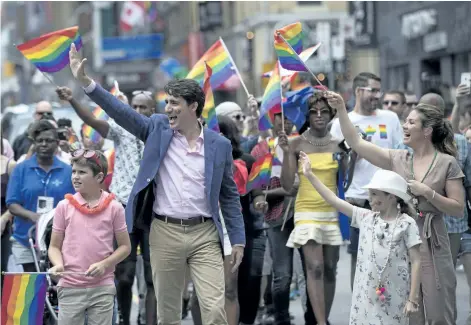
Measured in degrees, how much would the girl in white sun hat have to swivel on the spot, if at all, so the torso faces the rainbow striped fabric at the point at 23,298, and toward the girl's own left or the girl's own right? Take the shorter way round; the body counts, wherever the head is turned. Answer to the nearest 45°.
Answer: approximately 45° to the girl's own right

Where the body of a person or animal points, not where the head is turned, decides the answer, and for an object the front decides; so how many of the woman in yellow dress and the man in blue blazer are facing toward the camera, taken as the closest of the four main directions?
2

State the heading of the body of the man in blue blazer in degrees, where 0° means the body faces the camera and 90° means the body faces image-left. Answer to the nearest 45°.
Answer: approximately 0°

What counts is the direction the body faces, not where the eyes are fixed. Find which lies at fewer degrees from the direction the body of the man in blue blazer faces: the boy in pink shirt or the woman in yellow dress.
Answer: the boy in pink shirt

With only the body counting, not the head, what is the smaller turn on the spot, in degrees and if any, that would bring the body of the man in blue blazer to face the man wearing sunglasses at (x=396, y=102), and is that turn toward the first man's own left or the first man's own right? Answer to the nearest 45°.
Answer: approximately 135° to the first man's own left

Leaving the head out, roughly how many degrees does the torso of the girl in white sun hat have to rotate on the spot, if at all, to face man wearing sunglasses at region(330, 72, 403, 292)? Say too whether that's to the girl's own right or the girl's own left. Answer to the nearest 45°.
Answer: approximately 135° to the girl's own right

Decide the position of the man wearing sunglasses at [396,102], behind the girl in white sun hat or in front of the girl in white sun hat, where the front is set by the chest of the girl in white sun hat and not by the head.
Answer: behind

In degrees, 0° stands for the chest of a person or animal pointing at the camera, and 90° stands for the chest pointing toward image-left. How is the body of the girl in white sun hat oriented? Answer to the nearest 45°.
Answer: approximately 45°
